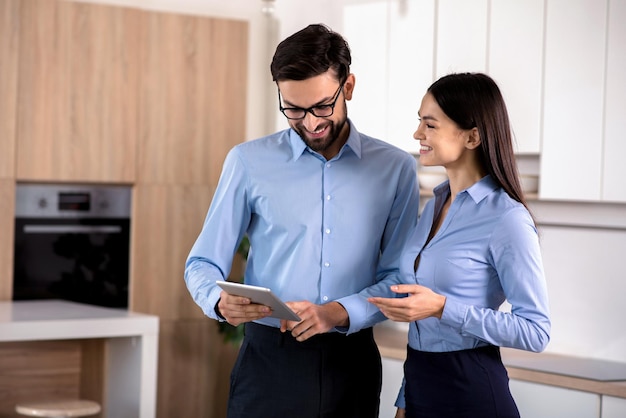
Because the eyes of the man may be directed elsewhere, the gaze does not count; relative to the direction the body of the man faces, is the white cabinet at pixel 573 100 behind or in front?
behind

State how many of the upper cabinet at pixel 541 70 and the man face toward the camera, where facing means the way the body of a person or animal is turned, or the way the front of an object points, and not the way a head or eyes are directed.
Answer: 2

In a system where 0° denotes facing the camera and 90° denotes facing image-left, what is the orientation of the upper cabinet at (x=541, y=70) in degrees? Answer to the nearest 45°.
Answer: approximately 0°

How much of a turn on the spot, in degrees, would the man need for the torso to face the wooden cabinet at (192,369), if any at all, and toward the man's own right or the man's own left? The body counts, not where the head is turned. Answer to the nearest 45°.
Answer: approximately 180°

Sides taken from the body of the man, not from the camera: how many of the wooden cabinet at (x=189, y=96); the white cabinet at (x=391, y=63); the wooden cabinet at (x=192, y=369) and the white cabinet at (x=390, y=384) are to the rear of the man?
4

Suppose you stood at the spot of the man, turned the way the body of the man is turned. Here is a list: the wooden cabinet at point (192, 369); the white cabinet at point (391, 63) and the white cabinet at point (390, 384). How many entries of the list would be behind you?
3

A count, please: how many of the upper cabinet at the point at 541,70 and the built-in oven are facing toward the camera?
2

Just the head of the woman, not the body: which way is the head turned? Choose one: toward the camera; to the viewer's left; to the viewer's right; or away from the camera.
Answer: to the viewer's left

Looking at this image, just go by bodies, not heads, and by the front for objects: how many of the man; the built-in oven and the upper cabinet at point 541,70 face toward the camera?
3
